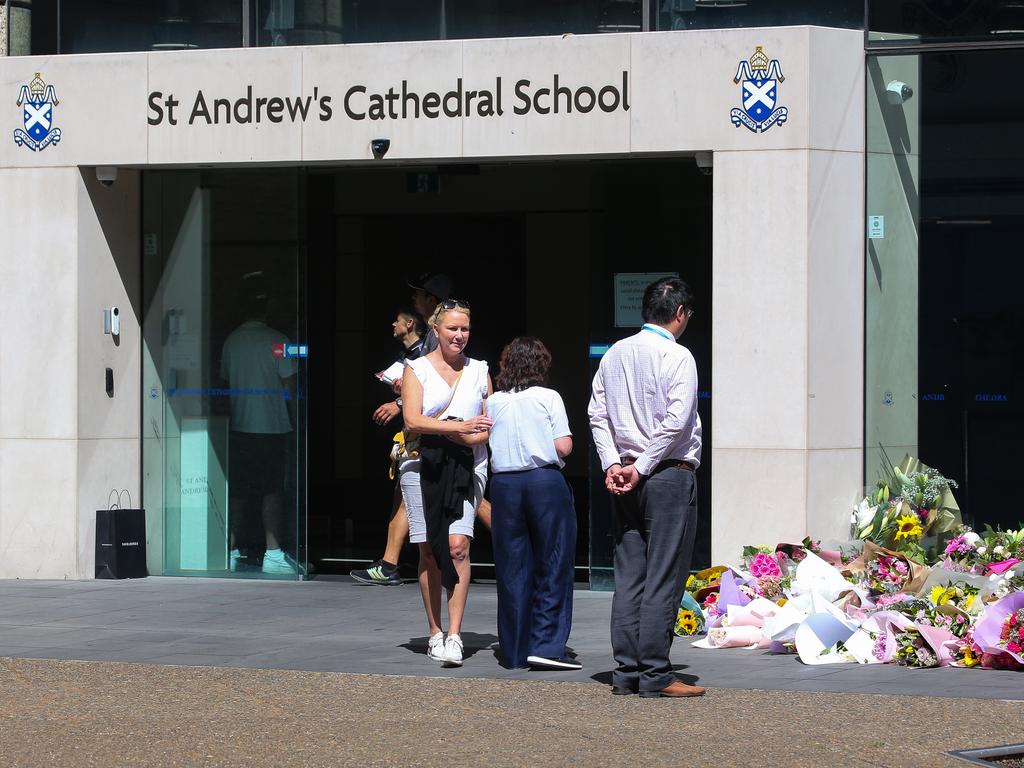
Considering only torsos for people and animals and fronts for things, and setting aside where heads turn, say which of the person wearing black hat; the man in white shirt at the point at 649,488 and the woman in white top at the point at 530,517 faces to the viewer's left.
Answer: the person wearing black hat

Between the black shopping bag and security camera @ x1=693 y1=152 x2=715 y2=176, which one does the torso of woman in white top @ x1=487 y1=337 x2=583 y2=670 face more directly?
the security camera

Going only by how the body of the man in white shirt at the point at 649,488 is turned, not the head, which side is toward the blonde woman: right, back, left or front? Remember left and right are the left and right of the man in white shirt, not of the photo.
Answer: left

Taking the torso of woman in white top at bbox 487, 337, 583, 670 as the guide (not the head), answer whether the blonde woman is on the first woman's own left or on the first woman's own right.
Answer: on the first woman's own left

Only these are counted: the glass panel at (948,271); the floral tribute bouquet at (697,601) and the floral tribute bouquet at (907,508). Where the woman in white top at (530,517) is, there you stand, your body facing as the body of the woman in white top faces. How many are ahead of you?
3

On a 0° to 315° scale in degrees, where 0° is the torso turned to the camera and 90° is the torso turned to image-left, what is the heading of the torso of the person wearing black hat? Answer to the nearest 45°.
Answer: approximately 90°

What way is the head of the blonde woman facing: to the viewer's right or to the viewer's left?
to the viewer's right

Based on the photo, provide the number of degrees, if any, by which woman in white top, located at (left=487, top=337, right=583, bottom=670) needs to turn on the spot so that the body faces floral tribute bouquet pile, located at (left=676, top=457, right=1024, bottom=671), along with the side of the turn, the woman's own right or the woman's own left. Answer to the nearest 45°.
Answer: approximately 45° to the woman's own right

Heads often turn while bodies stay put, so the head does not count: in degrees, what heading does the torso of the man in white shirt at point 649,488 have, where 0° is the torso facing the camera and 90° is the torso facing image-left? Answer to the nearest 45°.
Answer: approximately 225°

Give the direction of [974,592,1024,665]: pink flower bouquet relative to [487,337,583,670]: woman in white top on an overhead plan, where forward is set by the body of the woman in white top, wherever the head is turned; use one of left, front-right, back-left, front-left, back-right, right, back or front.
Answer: front-right

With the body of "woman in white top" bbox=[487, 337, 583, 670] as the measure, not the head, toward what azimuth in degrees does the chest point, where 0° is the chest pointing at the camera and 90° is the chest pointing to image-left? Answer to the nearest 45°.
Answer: approximately 225°

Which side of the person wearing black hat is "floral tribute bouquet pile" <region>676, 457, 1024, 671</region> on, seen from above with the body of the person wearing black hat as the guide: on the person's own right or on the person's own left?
on the person's own left

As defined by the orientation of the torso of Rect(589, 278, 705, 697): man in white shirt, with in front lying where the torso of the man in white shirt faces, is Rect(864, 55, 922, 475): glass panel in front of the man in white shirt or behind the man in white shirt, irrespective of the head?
in front

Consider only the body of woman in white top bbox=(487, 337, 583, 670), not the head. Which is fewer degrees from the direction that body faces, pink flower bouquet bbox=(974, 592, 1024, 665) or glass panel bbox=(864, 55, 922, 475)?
the glass panel

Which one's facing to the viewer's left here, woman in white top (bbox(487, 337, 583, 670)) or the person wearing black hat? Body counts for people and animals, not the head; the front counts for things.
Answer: the person wearing black hat

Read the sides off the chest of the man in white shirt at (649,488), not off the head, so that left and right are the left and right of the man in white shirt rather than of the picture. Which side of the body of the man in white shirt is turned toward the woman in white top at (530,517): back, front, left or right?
left
